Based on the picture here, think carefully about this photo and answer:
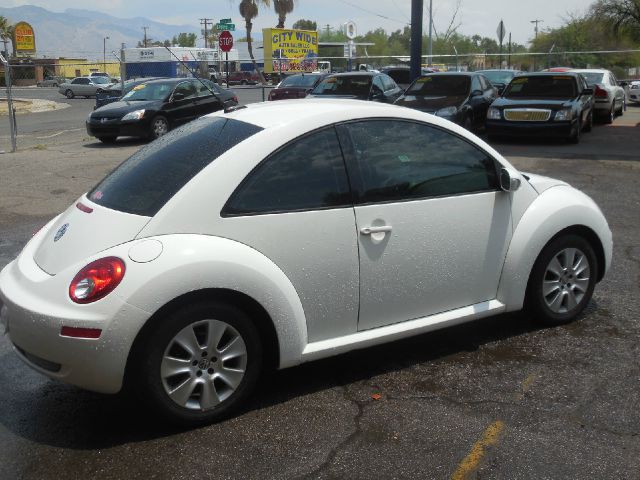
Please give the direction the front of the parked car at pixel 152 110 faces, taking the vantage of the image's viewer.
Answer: facing the viewer and to the left of the viewer

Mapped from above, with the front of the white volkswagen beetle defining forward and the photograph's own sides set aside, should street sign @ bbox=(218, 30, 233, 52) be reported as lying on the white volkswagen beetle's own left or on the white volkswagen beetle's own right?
on the white volkswagen beetle's own left

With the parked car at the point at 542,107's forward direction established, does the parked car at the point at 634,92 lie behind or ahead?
behind

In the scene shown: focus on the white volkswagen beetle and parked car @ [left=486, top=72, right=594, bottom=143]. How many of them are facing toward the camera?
1

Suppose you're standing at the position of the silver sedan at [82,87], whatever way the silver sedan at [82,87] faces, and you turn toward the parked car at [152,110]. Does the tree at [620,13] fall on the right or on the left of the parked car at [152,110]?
left

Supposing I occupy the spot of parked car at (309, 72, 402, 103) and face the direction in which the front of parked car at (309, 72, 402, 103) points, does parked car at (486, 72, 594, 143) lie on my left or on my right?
on my left

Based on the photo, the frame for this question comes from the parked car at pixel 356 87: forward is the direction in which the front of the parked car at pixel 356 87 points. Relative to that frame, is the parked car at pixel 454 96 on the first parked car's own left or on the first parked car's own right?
on the first parked car's own left

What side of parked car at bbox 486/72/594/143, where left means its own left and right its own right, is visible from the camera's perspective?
front

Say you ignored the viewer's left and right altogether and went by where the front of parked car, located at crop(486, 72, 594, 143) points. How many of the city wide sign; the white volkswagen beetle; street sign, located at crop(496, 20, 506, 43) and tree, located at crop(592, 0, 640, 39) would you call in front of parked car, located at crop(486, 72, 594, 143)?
1

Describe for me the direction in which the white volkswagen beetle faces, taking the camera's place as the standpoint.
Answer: facing away from the viewer and to the right of the viewer
